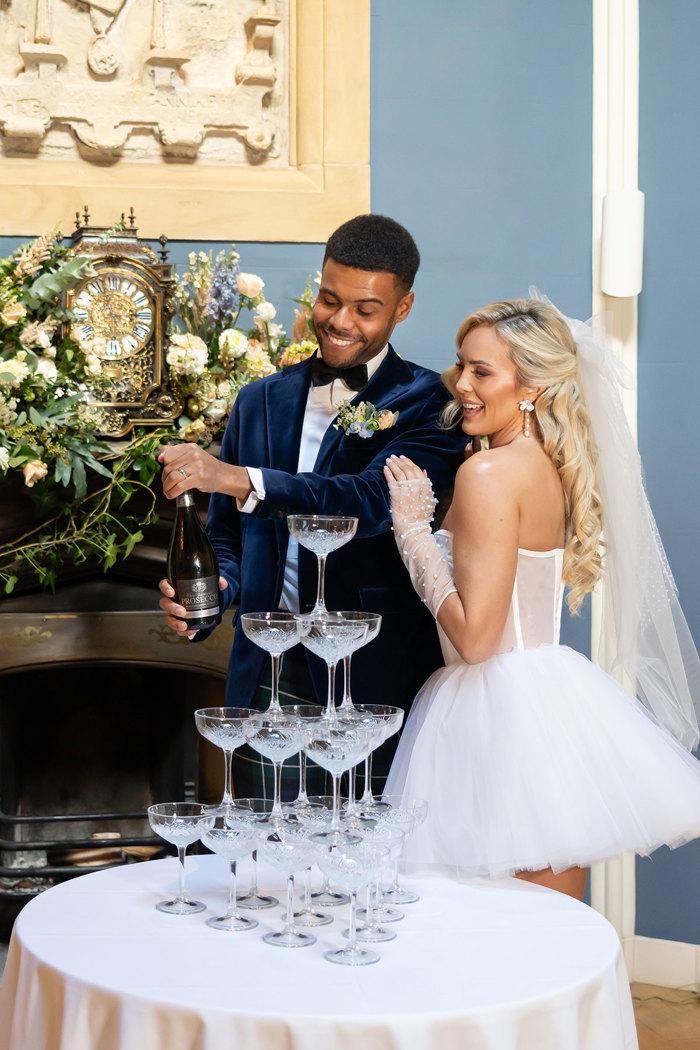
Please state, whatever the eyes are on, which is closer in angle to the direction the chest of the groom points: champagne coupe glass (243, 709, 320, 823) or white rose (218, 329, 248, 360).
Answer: the champagne coupe glass

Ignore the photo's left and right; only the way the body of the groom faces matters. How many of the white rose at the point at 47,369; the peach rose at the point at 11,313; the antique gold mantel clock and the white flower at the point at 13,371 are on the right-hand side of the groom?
4

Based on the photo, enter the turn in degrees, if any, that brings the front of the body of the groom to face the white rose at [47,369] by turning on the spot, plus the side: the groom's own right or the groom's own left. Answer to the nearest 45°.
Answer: approximately 90° to the groom's own right

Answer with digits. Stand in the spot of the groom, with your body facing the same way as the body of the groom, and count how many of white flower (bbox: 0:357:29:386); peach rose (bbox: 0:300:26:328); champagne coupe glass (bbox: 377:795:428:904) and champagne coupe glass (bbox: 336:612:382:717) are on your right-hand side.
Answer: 2

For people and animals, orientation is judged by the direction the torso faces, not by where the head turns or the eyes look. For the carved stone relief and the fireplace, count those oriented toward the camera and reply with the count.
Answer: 2

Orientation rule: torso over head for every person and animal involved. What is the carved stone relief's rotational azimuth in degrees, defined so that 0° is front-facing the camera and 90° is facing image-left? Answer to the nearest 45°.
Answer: approximately 0°
